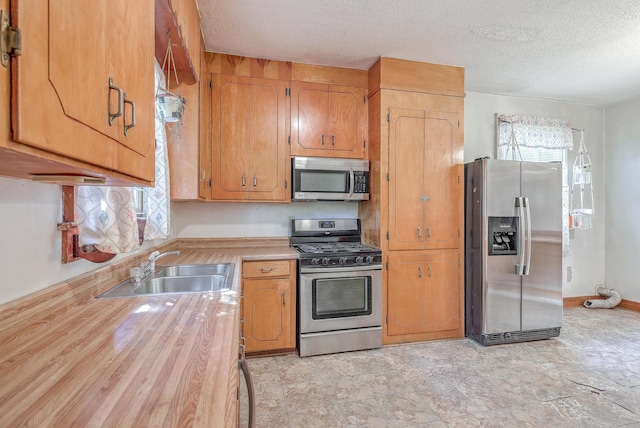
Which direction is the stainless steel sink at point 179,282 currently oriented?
to the viewer's right

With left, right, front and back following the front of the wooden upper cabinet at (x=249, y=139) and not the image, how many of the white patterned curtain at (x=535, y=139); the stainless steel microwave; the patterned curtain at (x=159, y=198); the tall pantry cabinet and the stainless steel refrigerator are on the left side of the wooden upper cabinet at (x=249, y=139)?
4

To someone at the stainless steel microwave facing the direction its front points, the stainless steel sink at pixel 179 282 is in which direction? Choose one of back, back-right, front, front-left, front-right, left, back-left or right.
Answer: front-right

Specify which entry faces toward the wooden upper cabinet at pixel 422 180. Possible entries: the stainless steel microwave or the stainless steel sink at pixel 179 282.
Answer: the stainless steel sink

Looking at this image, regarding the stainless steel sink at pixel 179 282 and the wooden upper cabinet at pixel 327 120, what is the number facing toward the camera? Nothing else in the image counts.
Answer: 1

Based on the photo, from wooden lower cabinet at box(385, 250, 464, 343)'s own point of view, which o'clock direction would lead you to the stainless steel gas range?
The stainless steel gas range is roughly at 2 o'clock from the wooden lower cabinet.

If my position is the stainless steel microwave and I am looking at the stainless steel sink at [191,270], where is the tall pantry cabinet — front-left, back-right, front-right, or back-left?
back-left

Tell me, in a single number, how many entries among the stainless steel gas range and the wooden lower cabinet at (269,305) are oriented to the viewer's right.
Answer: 0
